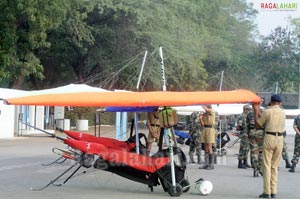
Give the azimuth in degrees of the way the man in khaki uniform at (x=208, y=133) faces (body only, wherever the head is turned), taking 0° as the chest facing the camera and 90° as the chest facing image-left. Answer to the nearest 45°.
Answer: approximately 90°

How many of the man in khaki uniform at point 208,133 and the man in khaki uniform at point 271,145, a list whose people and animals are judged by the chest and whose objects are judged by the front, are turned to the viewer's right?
0

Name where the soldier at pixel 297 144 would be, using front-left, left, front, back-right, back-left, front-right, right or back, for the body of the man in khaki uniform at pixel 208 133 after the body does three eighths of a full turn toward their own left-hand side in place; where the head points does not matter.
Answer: front-left

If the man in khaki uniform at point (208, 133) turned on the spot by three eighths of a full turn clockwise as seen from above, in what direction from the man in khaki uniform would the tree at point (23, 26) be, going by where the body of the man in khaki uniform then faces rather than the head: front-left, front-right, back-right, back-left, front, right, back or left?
left

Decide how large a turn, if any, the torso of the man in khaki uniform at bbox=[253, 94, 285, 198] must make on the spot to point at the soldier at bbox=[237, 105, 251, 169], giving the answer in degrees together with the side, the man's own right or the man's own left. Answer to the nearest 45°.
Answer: approximately 45° to the man's own right

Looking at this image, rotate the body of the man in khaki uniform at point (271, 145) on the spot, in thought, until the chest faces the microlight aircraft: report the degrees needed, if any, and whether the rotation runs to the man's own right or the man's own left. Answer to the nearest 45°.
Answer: approximately 45° to the man's own left

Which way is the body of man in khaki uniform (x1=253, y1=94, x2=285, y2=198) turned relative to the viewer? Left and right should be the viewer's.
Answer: facing away from the viewer and to the left of the viewer
